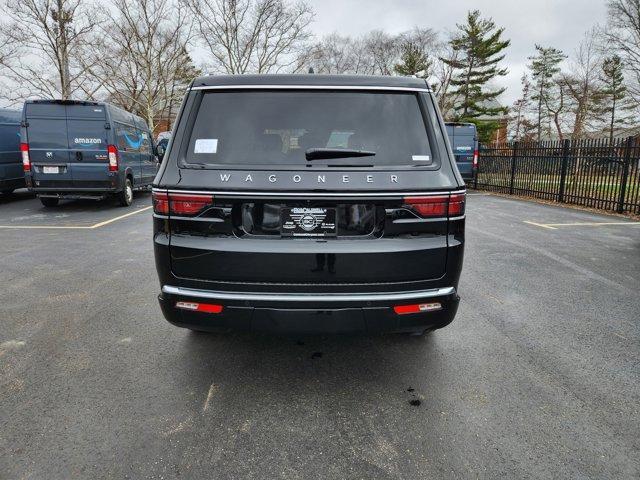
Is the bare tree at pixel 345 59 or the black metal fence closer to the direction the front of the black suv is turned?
the bare tree

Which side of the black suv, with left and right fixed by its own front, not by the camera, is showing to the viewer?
back

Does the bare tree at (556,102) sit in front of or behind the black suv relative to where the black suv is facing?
in front

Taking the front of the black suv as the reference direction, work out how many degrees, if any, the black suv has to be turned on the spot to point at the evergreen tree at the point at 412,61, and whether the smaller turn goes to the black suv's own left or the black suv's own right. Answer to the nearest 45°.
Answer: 0° — it already faces it

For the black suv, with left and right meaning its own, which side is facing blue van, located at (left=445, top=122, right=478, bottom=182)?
front

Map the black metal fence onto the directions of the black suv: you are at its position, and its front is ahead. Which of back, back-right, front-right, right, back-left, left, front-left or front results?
front-right

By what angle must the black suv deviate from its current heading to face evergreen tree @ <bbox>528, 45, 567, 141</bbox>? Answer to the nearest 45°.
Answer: approximately 45° to its right

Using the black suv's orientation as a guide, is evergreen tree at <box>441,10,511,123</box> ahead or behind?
ahead

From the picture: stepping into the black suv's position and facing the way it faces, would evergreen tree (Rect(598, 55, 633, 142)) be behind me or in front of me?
in front

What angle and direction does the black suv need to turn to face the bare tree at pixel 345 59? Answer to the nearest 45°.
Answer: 0° — it already faces it

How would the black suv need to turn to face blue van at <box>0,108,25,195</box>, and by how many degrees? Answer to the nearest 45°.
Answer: approximately 45° to its left

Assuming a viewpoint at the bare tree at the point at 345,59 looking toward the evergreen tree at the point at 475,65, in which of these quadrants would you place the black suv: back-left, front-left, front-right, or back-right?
front-right
